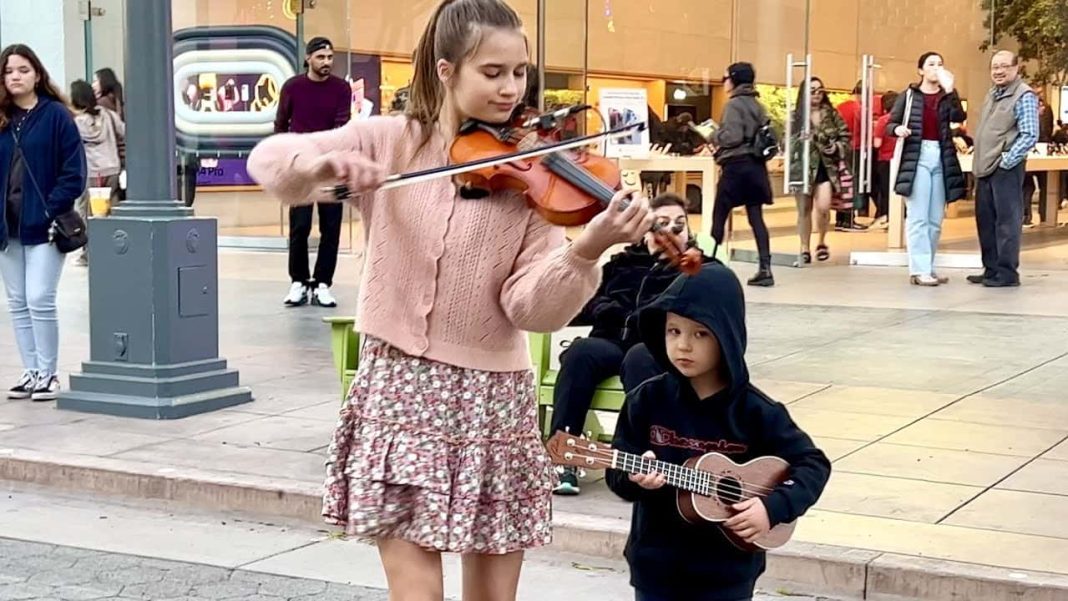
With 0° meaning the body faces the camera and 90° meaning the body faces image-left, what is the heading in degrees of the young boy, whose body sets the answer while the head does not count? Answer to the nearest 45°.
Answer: approximately 0°

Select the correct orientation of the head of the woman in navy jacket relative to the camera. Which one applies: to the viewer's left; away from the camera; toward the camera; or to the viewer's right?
toward the camera

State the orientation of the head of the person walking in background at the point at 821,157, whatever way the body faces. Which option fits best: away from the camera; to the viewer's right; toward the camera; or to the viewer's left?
toward the camera

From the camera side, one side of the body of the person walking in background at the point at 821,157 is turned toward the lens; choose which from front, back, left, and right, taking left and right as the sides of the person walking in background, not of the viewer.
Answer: front

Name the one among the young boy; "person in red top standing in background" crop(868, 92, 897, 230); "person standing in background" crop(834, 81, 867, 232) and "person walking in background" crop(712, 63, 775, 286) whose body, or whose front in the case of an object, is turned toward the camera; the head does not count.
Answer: the young boy

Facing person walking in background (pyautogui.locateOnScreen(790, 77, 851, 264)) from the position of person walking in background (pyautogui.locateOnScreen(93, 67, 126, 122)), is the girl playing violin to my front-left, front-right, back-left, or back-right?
front-right

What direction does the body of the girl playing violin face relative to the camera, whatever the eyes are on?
toward the camera

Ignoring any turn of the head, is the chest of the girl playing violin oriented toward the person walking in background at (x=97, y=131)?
no

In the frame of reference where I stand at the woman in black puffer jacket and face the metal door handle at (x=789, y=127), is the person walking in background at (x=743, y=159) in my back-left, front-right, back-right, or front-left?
front-left

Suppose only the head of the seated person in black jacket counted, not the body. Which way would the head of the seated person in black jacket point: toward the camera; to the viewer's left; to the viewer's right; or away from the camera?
toward the camera

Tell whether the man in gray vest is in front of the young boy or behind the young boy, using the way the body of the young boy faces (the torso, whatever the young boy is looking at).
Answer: behind

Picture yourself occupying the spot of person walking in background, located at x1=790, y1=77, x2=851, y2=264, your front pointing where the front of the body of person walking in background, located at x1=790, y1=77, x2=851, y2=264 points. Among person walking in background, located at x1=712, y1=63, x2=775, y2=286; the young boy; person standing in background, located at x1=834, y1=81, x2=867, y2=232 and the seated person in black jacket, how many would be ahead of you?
3
